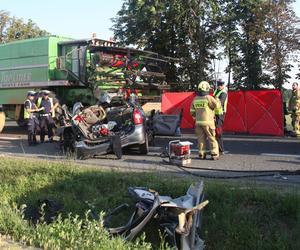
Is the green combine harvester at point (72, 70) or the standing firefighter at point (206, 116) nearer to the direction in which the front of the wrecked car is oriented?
the green combine harvester

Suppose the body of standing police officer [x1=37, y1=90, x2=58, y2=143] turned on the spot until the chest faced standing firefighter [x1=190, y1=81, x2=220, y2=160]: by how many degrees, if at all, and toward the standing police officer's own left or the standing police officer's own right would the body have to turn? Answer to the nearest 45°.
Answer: approximately 45° to the standing police officer's own left

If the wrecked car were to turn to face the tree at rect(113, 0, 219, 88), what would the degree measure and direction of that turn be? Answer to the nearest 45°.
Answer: approximately 45° to its right

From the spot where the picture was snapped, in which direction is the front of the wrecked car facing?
facing away from the viewer and to the left of the viewer

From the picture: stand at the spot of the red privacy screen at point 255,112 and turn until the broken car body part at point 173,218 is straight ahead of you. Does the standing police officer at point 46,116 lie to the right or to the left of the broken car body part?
right

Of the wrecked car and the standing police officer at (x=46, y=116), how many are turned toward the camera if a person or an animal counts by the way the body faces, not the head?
1

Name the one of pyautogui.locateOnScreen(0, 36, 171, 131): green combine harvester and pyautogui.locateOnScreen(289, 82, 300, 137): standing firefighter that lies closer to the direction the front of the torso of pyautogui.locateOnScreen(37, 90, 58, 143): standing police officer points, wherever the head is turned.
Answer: the standing firefighter

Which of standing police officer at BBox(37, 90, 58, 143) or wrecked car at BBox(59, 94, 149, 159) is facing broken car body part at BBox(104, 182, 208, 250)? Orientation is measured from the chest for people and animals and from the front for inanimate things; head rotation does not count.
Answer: the standing police officer

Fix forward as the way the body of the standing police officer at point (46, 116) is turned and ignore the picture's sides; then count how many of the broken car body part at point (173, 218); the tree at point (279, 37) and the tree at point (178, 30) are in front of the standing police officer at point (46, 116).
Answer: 1

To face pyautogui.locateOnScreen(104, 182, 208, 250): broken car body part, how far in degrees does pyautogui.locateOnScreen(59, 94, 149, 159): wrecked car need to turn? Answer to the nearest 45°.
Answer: approximately 135° to its left

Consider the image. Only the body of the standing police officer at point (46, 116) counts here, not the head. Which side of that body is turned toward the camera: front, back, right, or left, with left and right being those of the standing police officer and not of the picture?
front

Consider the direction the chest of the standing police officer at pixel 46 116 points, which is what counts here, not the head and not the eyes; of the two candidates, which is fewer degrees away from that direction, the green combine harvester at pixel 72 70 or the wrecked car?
the wrecked car

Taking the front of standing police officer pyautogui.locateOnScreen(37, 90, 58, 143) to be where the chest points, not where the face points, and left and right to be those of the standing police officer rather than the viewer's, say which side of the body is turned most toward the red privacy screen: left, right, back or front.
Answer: left
